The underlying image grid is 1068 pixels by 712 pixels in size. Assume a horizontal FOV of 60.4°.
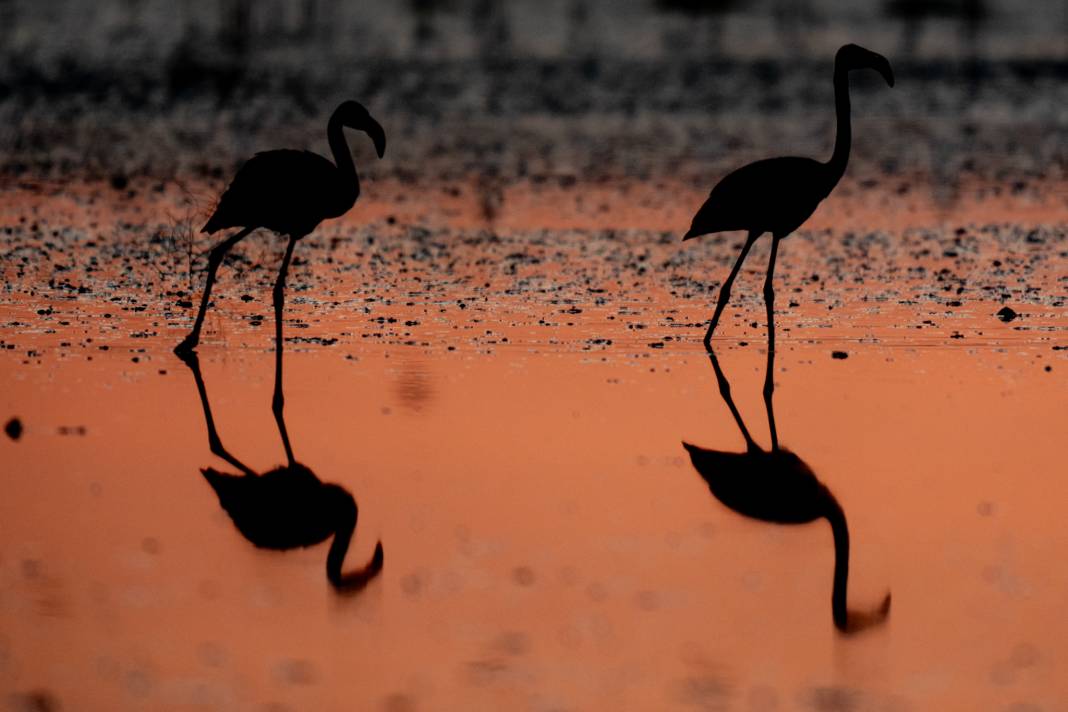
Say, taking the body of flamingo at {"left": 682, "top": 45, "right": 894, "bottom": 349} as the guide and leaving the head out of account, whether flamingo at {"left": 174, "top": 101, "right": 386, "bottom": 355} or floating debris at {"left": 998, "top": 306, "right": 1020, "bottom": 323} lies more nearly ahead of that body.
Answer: the floating debris

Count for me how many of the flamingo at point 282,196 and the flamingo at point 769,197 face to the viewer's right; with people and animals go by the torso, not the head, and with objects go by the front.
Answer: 2

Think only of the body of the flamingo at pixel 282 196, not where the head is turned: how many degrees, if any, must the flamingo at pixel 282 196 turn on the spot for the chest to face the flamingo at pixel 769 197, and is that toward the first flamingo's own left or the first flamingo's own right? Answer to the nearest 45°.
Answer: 0° — it already faces it

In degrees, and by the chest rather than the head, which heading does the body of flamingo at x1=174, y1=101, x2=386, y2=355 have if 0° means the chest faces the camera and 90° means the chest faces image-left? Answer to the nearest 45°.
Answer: approximately 270°

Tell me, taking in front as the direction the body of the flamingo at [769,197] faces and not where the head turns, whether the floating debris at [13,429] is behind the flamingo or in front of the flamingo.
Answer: behind

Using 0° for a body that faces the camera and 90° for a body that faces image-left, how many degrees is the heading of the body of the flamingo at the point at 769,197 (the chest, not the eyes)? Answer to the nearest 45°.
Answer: approximately 270°
